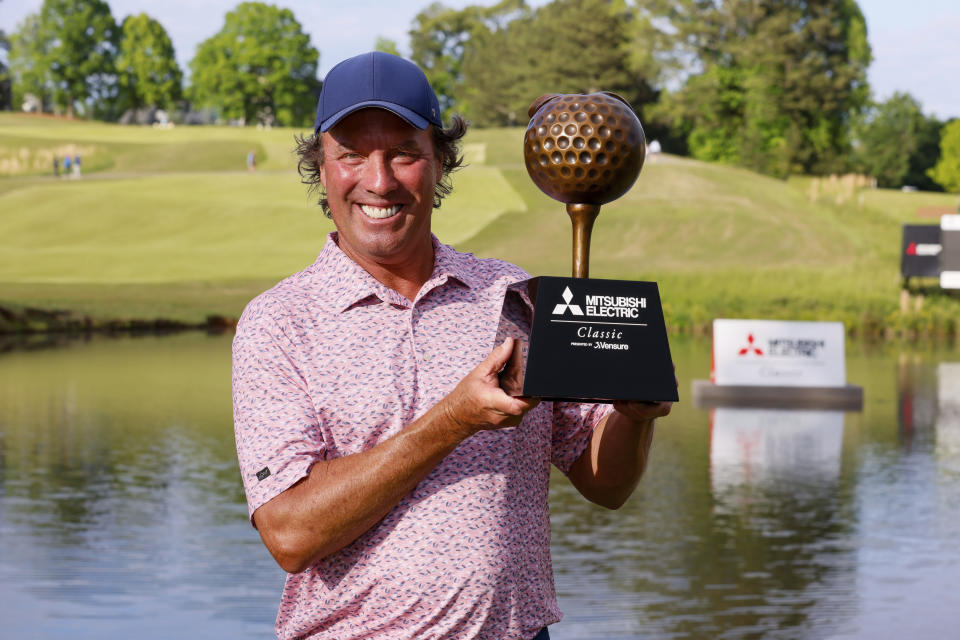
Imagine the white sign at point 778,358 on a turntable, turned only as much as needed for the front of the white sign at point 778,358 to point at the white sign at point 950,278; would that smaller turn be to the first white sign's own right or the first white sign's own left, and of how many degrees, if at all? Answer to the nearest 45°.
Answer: approximately 180°

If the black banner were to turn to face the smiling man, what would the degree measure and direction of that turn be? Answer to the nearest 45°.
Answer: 0° — it already faces them

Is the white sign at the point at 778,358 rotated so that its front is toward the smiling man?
yes

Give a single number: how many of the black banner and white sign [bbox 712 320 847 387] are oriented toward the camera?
2

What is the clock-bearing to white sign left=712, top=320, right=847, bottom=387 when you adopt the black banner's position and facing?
The white sign is roughly at 12 o'clock from the black banner.

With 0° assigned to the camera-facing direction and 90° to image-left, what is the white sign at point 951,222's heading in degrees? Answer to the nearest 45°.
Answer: approximately 0°
